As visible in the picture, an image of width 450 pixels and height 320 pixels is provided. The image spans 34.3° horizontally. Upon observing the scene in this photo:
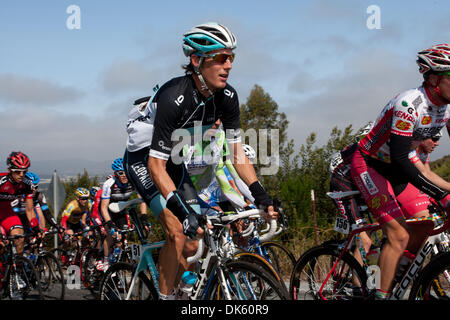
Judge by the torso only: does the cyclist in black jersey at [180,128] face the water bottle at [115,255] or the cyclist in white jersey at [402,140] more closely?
the cyclist in white jersey

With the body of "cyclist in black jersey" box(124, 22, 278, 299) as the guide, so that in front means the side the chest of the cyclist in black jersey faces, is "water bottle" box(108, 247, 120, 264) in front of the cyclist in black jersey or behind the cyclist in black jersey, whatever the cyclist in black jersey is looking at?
behind

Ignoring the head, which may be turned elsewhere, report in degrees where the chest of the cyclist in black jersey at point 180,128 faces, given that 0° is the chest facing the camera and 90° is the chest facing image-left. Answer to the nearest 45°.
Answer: approximately 315°

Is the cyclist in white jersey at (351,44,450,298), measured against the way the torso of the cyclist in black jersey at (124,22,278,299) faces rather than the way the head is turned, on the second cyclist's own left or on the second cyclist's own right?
on the second cyclist's own left

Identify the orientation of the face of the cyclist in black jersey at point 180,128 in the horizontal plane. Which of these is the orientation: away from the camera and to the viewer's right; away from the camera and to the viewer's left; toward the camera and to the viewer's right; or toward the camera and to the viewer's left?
toward the camera and to the viewer's right

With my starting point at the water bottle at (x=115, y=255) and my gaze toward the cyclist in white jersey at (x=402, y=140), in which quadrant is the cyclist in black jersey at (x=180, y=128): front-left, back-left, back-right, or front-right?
front-right
